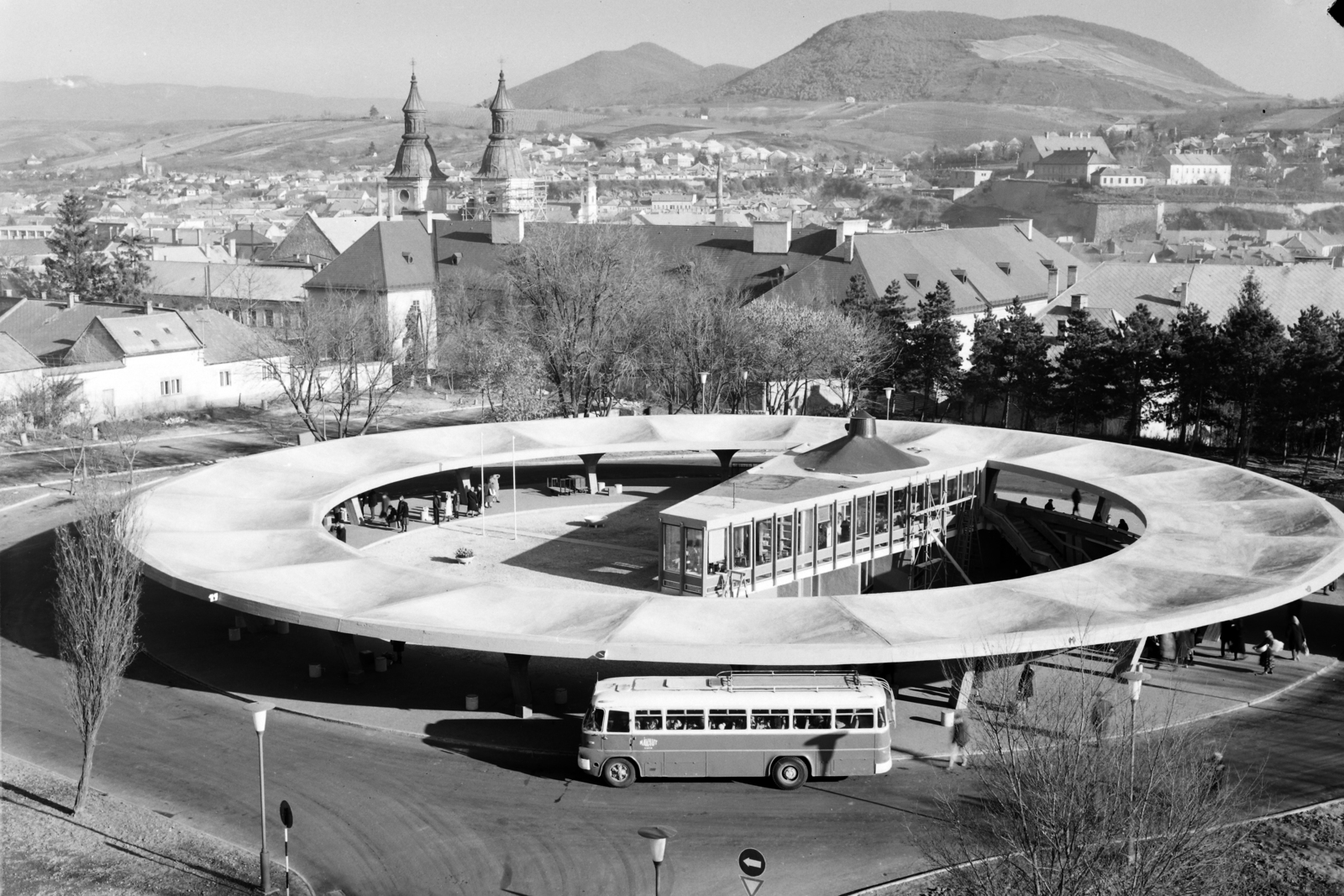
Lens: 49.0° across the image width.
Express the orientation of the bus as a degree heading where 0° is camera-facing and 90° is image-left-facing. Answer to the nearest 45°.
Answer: approximately 90°

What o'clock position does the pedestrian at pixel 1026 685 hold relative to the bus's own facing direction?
The pedestrian is roughly at 5 o'clock from the bus.

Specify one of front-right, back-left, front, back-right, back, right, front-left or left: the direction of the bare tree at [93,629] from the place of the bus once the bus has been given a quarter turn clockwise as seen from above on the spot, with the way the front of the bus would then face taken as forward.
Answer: left

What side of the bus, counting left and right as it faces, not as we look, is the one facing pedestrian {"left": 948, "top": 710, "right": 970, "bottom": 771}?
back

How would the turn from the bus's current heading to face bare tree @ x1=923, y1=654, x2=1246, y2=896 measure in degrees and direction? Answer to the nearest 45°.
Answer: approximately 135° to its left

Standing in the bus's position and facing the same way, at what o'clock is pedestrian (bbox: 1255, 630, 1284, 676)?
The pedestrian is roughly at 5 o'clock from the bus.

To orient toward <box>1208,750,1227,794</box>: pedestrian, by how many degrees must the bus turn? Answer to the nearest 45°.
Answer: approximately 180°

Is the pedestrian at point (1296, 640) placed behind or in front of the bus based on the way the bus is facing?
behind

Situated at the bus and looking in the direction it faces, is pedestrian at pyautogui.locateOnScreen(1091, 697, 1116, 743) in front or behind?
behind

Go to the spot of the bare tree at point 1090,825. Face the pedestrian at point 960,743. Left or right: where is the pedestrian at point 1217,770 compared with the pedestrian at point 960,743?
right

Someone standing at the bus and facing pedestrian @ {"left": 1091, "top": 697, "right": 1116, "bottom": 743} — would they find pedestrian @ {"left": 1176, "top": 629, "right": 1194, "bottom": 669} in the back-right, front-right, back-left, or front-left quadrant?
front-left

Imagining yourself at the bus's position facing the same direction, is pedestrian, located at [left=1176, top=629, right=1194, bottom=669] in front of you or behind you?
behind

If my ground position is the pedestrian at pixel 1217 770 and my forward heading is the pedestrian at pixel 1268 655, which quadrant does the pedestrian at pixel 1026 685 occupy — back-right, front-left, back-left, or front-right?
front-left
